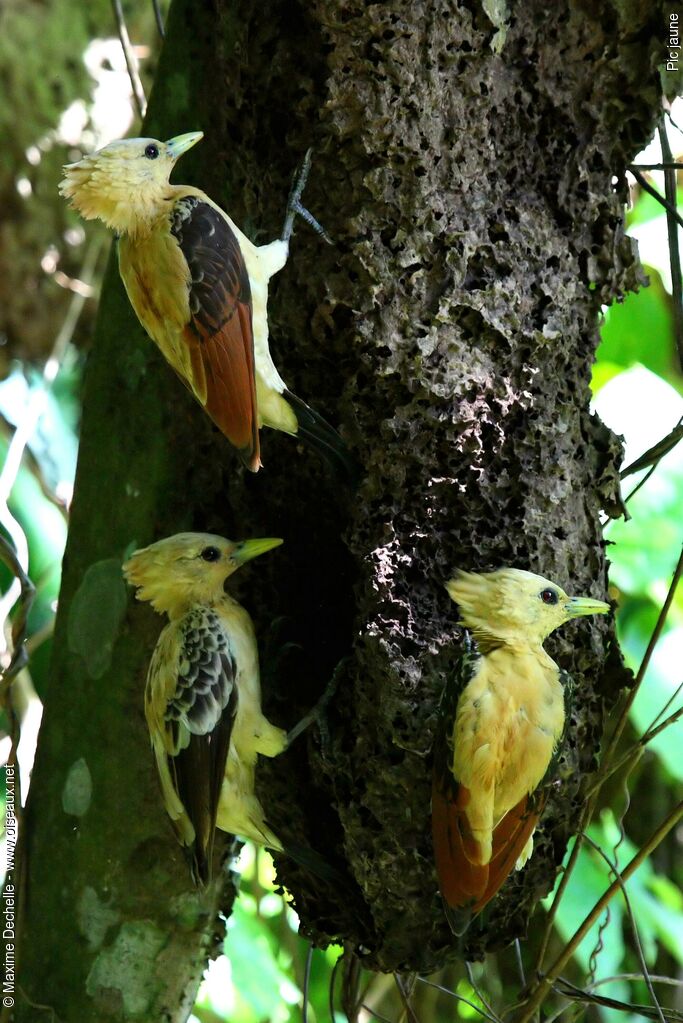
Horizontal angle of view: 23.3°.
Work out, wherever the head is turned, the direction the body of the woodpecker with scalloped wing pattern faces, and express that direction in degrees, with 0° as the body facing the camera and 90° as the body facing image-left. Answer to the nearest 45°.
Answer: approximately 270°

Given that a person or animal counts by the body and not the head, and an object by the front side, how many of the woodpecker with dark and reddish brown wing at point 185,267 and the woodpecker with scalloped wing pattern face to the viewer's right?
2

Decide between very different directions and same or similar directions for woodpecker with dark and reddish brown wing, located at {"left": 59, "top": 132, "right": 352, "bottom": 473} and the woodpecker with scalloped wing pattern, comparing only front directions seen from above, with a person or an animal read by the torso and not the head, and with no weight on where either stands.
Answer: same or similar directions

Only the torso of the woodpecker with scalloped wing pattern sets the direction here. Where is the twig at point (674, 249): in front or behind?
in front

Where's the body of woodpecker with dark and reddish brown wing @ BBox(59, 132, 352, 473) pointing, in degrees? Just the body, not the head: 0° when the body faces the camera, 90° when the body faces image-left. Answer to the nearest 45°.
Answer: approximately 270°
